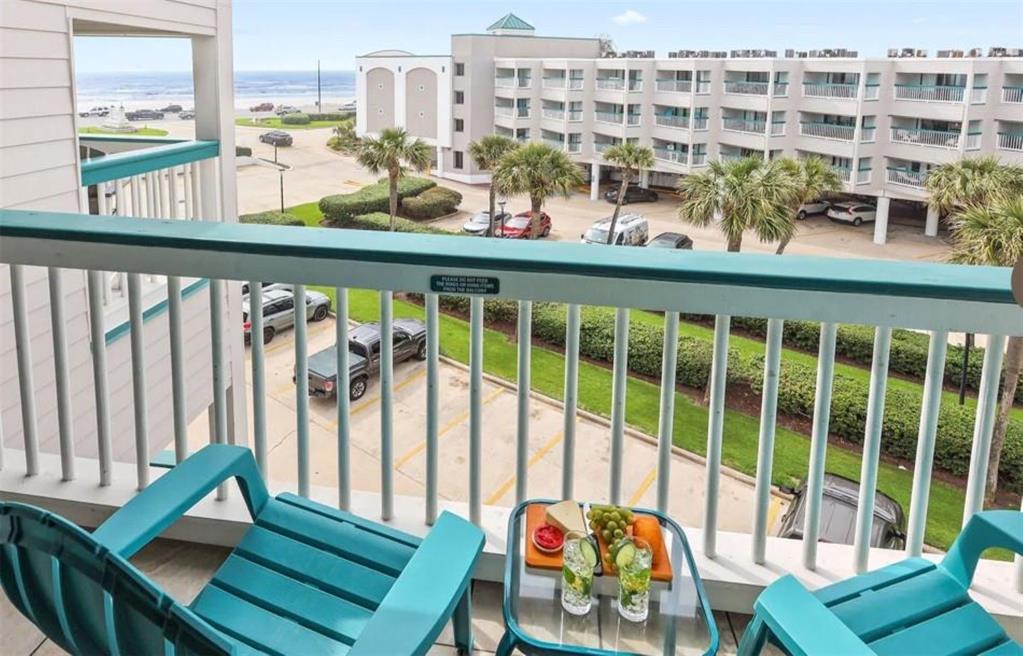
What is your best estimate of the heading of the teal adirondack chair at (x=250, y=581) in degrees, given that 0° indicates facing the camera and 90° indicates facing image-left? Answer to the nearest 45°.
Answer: approximately 225°

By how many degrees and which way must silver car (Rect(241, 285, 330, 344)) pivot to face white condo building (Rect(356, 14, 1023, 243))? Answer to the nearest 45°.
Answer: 0° — it already faces it

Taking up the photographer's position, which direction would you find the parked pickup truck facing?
facing away from the viewer and to the right of the viewer

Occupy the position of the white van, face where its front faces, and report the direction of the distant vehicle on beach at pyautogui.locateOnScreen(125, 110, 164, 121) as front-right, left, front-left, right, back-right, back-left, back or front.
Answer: front-right

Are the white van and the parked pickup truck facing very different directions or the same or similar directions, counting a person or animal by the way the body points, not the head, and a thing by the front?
very different directions

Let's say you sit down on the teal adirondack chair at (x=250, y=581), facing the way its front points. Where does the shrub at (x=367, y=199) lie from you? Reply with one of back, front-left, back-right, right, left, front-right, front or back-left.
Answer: front-left

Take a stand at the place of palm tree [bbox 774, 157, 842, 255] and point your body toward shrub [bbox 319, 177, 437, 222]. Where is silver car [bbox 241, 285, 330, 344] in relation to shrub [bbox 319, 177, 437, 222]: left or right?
left

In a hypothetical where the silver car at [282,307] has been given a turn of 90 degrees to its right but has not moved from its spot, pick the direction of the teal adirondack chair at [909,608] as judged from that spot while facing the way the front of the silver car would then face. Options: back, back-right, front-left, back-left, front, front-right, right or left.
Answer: front

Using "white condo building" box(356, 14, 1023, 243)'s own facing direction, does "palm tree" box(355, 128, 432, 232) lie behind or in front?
in front

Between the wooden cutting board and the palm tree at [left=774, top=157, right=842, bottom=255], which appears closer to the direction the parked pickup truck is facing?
the palm tree

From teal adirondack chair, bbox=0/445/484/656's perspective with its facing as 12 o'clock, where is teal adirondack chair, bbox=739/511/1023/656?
teal adirondack chair, bbox=739/511/1023/656 is roughly at 2 o'clock from teal adirondack chair, bbox=0/445/484/656.

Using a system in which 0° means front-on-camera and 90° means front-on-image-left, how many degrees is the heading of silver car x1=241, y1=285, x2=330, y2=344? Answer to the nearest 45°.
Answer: approximately 225°
